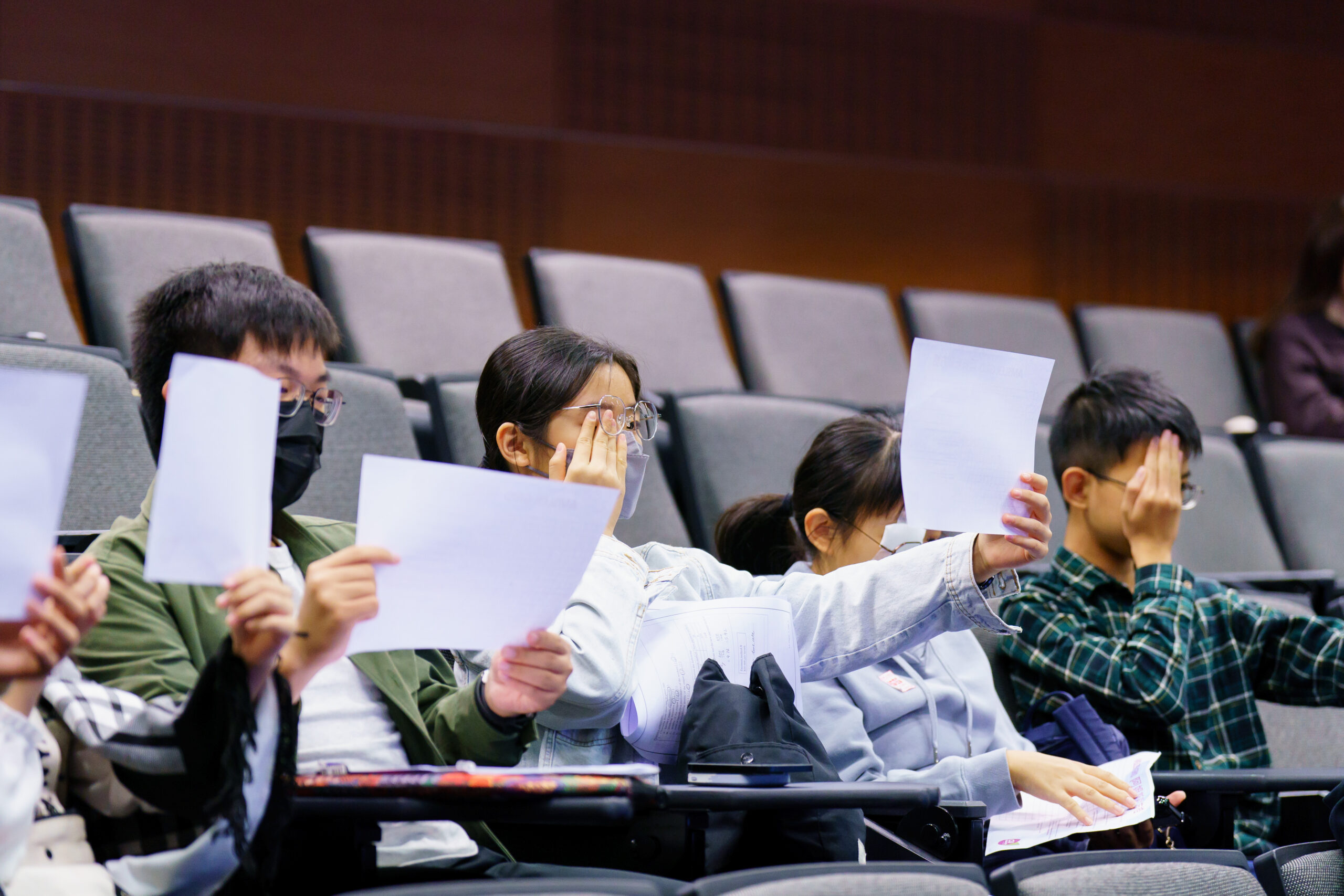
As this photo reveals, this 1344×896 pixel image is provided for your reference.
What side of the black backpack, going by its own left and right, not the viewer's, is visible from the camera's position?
front

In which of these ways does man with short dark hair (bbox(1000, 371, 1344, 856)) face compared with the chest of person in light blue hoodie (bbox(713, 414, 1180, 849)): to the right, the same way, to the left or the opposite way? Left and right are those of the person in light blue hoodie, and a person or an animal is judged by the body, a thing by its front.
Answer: the same way

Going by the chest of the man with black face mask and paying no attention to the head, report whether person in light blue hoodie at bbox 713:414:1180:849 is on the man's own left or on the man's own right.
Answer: on the man's own left
